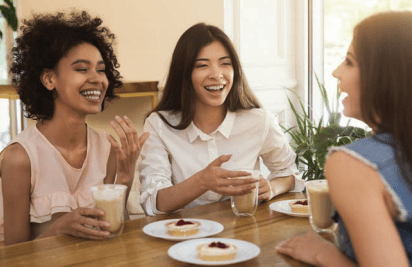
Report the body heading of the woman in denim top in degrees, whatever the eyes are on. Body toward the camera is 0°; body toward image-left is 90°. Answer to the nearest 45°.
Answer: approximately 135°

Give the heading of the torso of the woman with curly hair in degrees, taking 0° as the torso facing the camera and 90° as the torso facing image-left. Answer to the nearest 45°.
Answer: approximately 315°

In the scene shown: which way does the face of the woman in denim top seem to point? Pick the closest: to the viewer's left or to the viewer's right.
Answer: to the viewer's left

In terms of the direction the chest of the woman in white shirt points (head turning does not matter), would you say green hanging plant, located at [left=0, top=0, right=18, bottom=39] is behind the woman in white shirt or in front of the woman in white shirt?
behind

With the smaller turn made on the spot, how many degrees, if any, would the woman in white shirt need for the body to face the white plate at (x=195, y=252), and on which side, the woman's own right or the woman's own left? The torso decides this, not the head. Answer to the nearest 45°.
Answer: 0° — they already face it

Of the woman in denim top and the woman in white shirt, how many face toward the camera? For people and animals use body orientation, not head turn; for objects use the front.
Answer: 1

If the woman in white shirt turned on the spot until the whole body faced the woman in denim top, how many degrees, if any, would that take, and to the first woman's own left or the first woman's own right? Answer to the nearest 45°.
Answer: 0° — they already face them

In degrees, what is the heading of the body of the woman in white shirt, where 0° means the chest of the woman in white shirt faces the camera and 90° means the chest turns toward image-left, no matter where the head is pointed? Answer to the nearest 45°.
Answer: approximately 0°
